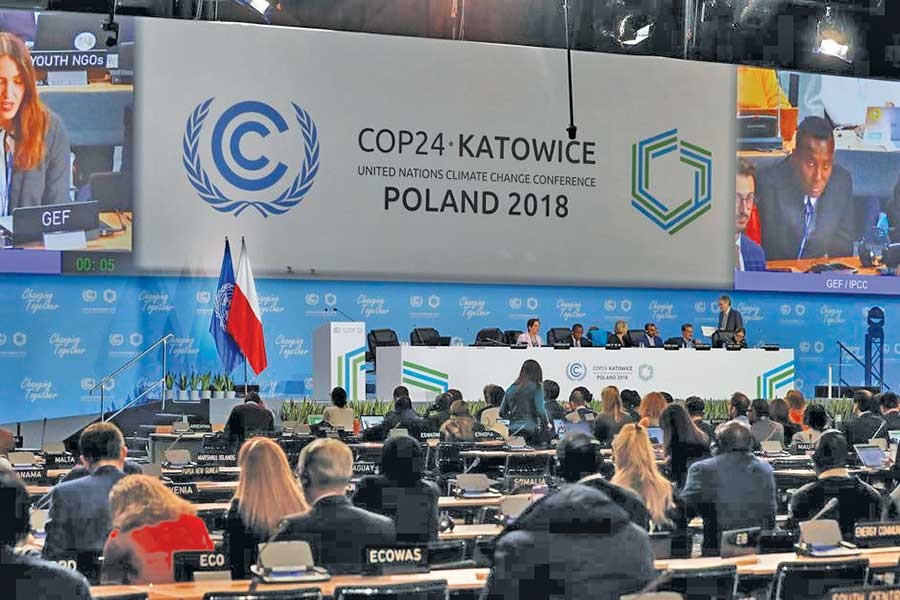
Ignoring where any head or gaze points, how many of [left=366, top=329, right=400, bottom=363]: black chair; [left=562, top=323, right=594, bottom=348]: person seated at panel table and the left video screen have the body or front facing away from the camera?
0

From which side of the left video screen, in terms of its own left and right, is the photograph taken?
front

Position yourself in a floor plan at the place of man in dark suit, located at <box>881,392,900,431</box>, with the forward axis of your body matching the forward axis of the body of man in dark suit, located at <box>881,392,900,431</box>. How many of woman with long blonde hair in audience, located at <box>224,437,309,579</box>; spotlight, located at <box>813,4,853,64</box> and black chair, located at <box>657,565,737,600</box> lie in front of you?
1

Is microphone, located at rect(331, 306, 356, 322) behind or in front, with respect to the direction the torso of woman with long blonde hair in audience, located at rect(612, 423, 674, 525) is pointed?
in front

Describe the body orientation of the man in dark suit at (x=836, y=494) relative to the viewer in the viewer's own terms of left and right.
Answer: facing away from the viewer

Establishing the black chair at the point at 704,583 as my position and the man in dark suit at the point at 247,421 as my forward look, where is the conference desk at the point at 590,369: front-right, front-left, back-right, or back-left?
front-right

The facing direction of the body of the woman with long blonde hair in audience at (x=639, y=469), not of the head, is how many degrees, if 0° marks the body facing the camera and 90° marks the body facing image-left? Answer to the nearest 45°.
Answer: approximately 180°

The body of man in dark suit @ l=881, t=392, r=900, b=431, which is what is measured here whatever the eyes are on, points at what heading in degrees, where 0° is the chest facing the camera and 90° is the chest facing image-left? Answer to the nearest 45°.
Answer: approximately 180°

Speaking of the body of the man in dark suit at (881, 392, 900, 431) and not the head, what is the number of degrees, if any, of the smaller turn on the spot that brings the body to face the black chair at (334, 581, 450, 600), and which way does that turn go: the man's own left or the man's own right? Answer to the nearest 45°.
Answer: approximately 180°

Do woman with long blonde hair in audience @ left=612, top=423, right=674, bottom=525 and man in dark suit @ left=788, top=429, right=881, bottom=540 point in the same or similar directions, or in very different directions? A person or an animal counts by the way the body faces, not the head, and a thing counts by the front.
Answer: same or similar directions

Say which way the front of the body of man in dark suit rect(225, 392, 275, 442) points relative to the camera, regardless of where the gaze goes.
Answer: away from the camera

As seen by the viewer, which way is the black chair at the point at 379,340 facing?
toward the camera

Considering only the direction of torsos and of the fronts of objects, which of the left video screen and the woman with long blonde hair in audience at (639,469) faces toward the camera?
the left video screen

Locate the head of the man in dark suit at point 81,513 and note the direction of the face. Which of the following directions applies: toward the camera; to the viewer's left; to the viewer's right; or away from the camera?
away from the camera

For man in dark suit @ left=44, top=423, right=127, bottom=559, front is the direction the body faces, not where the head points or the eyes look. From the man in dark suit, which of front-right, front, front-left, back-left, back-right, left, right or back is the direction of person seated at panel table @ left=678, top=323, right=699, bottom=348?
front

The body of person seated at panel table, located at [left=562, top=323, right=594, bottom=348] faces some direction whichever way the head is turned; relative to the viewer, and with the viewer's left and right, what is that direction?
facing the viewer

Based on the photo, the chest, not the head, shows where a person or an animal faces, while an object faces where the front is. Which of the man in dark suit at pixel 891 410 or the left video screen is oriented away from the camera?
the man in dark suit

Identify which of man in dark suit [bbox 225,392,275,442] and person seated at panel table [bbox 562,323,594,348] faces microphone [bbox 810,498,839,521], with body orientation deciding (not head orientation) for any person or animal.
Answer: the person seated at panel table

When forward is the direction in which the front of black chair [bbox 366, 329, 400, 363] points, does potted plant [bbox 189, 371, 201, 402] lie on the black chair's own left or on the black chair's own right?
on the black chair's own right

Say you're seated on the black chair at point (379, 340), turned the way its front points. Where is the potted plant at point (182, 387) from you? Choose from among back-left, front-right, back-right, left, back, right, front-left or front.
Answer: right
